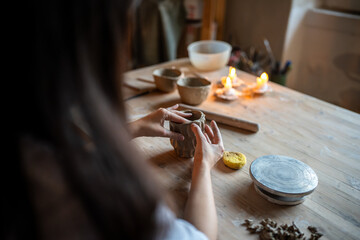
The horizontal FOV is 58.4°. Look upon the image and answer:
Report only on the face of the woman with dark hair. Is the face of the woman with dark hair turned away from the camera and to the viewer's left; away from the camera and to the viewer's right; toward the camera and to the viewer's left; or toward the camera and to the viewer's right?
away from the camera and to the viewer's right

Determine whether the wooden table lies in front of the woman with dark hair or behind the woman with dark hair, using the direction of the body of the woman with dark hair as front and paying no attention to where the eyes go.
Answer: in front

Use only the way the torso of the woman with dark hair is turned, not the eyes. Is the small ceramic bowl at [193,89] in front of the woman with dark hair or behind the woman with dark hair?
in front

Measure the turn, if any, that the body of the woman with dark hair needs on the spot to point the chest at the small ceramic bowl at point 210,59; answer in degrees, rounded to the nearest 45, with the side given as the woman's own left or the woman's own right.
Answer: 0° — they already face it

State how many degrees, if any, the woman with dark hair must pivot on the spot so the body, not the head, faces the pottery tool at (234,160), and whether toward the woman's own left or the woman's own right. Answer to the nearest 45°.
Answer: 0° — they already face it

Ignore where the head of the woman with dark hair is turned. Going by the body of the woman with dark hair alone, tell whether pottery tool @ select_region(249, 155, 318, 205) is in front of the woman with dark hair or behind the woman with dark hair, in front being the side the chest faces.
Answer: in front

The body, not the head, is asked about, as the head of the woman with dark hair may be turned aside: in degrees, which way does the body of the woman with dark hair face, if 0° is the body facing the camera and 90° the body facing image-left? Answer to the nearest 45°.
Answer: approximately 225°
